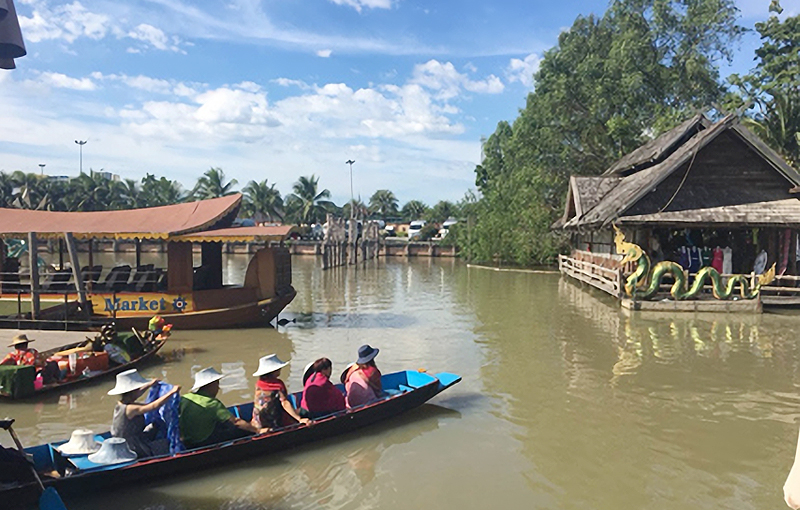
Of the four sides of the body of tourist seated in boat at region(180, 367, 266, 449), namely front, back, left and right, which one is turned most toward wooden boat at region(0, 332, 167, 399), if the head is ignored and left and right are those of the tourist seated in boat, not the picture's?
left

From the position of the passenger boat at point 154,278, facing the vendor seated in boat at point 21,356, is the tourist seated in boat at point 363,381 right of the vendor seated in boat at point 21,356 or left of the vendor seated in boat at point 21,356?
left

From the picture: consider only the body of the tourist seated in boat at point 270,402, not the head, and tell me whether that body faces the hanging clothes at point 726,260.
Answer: yes

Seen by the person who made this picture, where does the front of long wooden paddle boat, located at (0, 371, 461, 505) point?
facing away from the viewer and to the right of the viewer

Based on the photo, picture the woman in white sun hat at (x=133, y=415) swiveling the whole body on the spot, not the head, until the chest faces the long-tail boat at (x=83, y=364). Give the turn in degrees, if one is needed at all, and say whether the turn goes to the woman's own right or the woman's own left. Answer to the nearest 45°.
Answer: approximately 45° to the woman's own left

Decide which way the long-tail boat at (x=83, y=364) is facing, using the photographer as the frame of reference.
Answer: facing away from the viewer and to the right of the viewer

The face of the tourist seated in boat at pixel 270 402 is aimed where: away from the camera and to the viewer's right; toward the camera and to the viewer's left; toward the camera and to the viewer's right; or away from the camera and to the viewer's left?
away from the camera and to the viewer's right

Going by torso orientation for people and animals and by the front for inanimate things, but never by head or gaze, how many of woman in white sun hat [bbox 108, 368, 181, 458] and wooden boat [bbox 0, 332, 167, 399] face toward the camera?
0

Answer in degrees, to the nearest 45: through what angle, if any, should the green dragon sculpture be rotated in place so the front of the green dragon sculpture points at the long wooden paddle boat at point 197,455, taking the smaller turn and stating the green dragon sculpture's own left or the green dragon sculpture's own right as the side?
approximately 90° to the green dragon sculpture's own left

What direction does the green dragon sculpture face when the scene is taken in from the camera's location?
facing to the left of the viewer

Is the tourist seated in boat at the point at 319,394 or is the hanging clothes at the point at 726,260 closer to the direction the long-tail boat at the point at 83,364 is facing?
the hanging clothes

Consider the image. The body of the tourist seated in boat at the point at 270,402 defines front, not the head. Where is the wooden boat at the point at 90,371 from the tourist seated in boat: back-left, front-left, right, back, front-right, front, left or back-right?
left

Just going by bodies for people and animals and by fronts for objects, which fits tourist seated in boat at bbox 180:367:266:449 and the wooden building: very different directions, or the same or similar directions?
very different directions

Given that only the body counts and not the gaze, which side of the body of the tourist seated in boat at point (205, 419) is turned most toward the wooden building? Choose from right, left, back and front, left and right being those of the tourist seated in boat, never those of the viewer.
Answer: front
